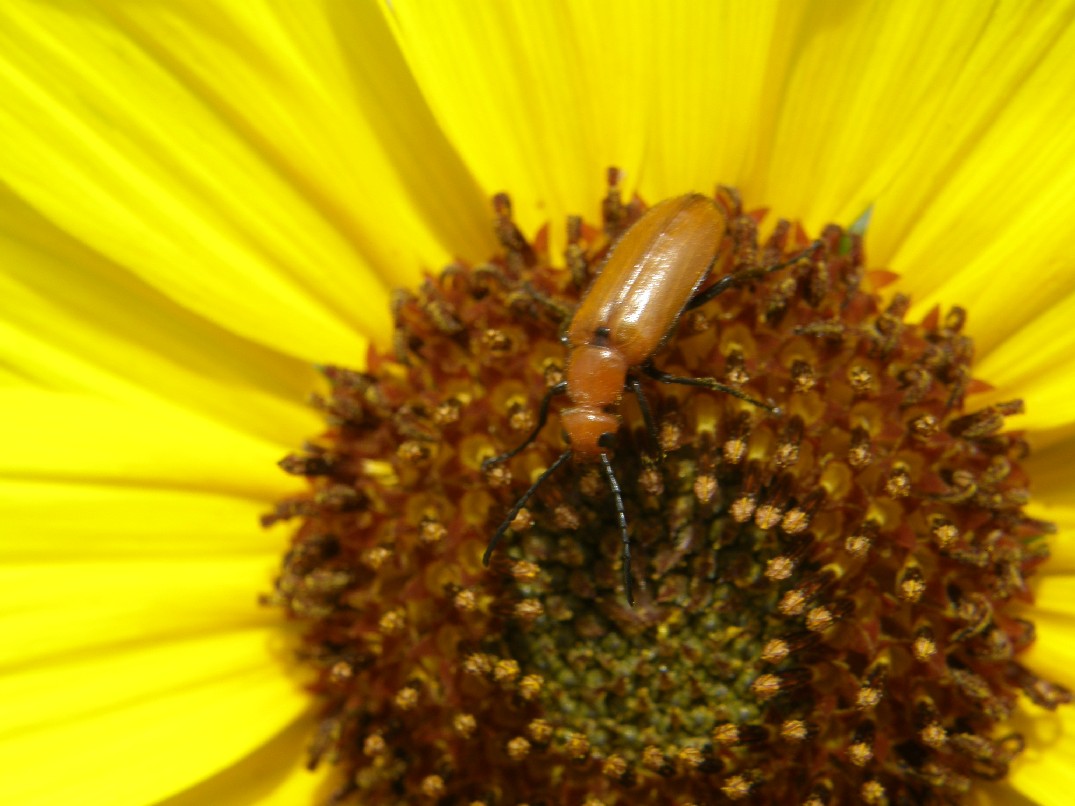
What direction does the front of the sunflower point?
toward the camera
